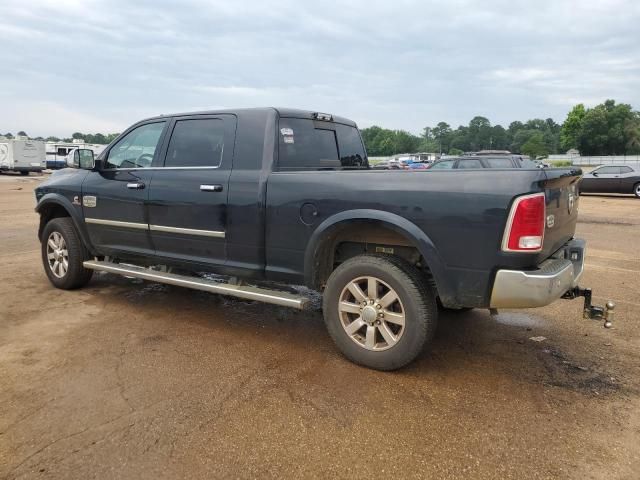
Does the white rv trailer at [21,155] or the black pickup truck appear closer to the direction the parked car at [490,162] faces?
the white rv trailer

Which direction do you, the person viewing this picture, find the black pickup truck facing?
facing away from the viewer and to the left of the viewer

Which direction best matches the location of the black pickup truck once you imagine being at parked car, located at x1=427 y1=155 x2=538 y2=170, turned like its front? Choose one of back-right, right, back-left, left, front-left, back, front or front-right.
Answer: left

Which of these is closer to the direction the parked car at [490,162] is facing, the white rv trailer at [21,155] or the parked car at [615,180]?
the white rv trailer

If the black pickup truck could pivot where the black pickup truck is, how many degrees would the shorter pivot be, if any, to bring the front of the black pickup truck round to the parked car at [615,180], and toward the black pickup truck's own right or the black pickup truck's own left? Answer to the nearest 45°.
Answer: approximately 90° to the black pickup truck's own right

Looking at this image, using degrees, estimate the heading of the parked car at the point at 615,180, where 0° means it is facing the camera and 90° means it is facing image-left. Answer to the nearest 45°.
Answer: approximately 90°

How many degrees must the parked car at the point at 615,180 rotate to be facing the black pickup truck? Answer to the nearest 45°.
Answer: approximately 90° to its left

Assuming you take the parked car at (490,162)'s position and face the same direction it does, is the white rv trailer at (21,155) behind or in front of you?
in front

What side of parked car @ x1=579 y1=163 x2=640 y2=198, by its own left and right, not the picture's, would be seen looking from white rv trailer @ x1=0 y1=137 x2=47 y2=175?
front
